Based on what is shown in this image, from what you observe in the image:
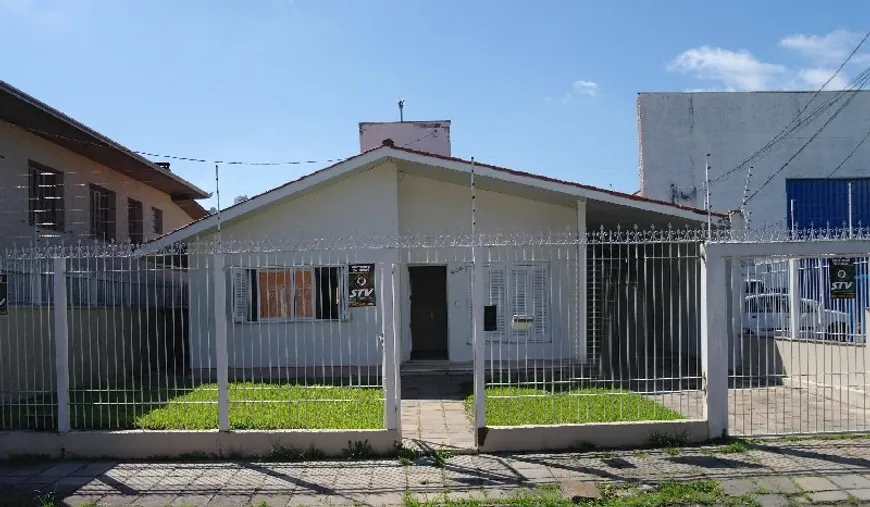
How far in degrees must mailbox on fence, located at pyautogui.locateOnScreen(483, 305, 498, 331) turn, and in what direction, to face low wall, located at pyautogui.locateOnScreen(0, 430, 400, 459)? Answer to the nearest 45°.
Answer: approximately 90° to its right

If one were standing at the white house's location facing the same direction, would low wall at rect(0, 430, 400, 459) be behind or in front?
in front

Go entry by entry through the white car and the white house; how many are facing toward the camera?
1
